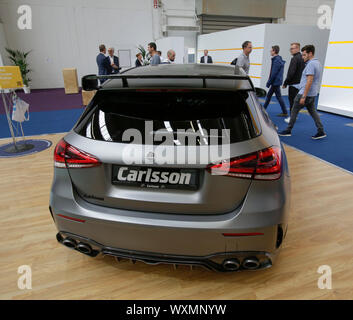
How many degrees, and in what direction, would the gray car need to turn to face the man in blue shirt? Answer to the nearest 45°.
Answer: approximately 45° to its right

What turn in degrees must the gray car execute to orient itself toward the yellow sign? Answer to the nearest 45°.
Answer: approximately 45° to its left

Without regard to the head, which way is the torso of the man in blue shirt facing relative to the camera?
to the viewer's left

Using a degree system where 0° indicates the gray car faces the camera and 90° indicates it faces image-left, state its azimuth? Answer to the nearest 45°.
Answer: approximately 180°

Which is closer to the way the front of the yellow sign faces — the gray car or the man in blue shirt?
the gray car

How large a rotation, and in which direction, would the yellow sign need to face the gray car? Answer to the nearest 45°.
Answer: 0° — it already faces it
